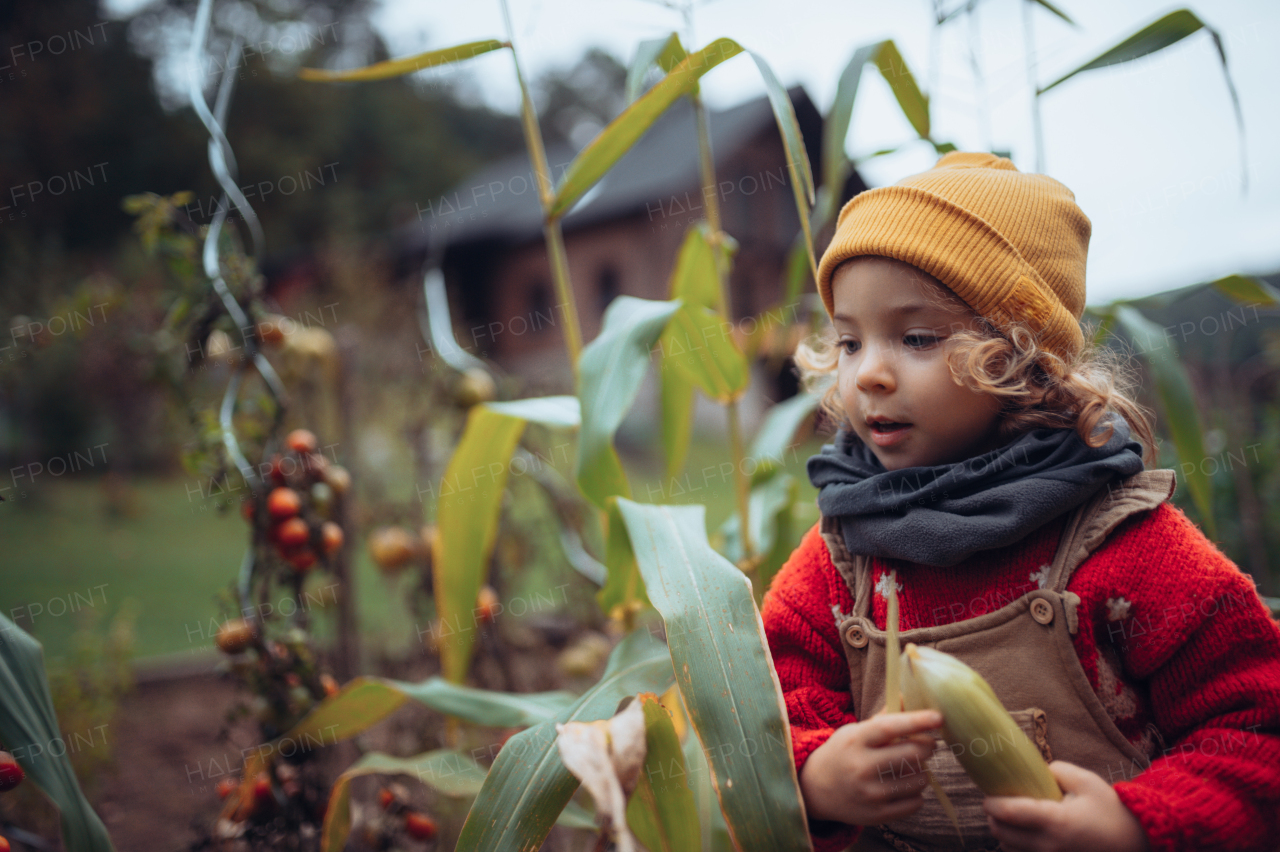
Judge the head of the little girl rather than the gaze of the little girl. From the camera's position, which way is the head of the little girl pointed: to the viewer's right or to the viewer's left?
to the viewer's left

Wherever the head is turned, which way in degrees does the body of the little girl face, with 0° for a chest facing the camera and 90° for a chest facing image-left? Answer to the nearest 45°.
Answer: approximately 45°
